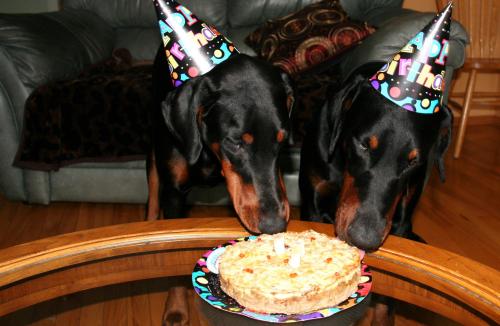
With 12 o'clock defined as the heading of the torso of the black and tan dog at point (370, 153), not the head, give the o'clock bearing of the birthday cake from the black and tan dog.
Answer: The birthday cake is roughly at 12 o'clock from the black and tan dog.

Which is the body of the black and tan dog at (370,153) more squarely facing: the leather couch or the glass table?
the glass table

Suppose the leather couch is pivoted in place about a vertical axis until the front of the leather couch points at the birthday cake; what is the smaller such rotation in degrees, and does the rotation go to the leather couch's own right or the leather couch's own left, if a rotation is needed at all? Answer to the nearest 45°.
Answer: approximately 45° to the leather couch's own left

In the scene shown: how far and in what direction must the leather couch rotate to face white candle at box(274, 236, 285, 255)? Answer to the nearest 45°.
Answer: approximately 45° to its left

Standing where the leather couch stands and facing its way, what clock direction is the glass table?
The glass table is roughly at 11 o'clock from the leather couch.

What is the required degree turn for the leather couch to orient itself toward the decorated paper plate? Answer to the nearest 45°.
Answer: approximately 45° to its left

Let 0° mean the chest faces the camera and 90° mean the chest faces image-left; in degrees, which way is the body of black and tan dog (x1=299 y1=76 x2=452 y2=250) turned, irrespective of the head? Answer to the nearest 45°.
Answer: approximately 0°

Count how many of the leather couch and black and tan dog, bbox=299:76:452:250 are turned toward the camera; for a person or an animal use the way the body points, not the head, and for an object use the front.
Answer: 2
